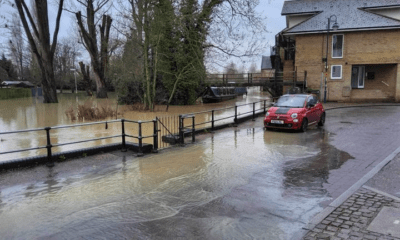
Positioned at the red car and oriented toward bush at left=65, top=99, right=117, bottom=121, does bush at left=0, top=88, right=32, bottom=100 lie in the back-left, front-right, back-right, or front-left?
front-right

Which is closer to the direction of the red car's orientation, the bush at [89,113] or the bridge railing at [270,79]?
the bush

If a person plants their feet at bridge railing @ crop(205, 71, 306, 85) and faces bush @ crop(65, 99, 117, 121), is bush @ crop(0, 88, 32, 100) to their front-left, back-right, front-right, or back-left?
front-right

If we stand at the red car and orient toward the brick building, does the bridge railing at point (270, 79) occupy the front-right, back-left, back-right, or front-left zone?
front-left

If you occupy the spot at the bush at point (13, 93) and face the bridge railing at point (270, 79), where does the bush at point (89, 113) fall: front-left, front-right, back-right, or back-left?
front-right

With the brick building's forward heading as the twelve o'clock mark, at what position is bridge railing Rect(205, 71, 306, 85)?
The bridge railing is roughly at 3 o'clock from the brick building.

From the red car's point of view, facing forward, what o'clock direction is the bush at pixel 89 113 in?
The bush is roughly at 2 o'clock from the red car.

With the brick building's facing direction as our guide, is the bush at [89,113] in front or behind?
in front

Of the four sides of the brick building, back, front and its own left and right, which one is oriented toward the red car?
front

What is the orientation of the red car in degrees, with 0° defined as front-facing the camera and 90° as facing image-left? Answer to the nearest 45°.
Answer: approximately 45°

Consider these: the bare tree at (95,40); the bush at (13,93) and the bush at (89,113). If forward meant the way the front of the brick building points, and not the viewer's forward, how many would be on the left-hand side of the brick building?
0

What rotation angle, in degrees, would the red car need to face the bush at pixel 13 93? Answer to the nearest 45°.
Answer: approximately 90° to its right

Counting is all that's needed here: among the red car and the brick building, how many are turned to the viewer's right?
0

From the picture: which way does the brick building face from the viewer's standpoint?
toward the camera
